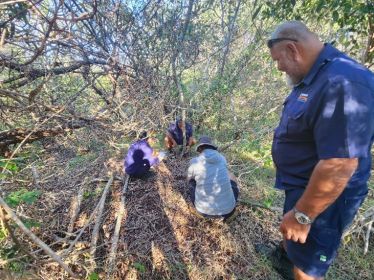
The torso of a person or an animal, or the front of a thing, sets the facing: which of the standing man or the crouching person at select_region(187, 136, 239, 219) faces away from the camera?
the crouching person

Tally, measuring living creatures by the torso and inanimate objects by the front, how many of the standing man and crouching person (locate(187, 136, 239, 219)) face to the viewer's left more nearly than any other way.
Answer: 1

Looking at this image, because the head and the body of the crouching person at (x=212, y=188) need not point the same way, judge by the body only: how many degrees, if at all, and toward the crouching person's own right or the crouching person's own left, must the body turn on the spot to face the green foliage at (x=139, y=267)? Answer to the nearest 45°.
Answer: approximately 135° to the crouching person's own left

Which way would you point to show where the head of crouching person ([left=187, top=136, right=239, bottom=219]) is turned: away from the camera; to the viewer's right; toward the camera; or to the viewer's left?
away from the camera

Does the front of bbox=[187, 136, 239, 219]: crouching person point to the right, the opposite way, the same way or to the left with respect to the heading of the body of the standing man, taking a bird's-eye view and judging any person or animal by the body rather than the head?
to the right

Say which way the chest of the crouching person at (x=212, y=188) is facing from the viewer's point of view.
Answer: away from the camera

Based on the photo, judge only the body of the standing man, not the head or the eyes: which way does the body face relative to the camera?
to the viewer's left
